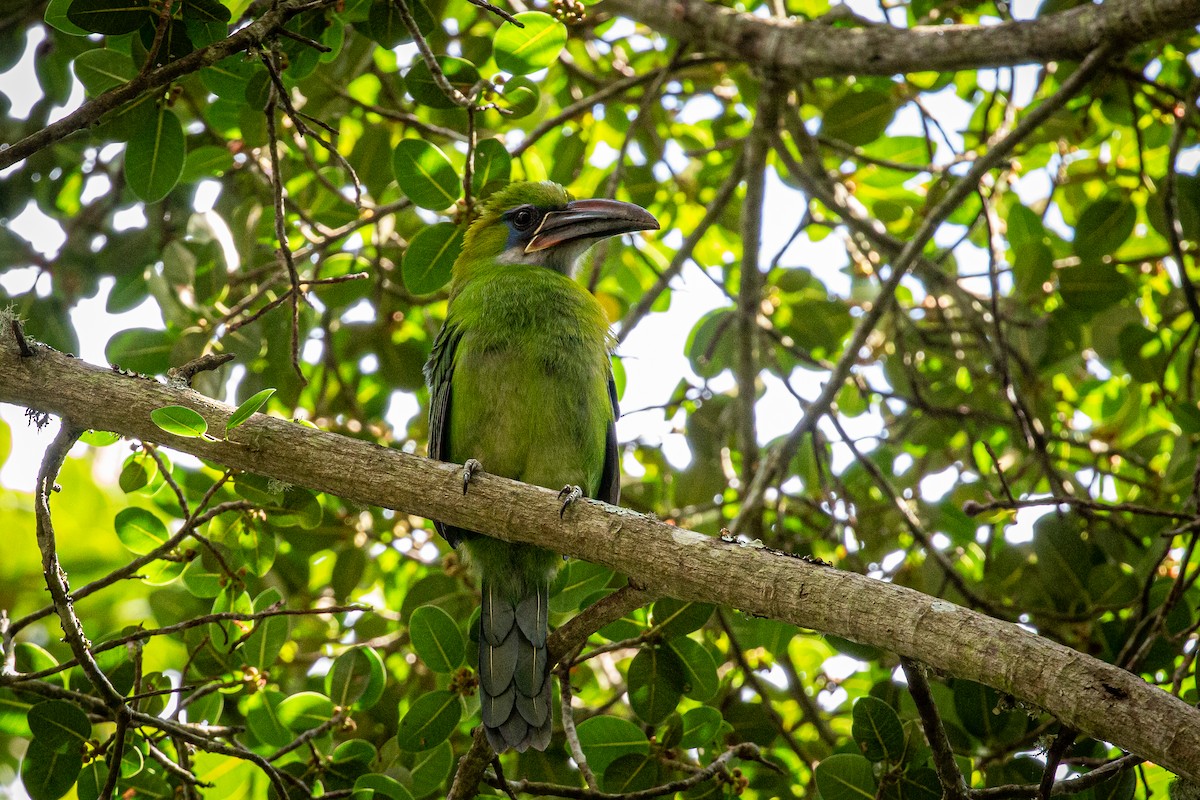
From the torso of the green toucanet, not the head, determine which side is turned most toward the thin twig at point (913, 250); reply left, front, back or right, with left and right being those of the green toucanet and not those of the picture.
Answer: left

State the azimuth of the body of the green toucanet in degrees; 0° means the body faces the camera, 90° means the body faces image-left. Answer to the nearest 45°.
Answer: approximately 0°

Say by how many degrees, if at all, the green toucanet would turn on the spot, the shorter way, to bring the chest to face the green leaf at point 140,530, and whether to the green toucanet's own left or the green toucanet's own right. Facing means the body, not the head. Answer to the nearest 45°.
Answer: approximately 90° to the green toucanet's own right

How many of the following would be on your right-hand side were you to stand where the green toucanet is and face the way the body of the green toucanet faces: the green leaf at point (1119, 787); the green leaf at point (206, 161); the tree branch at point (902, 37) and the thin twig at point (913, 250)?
1
